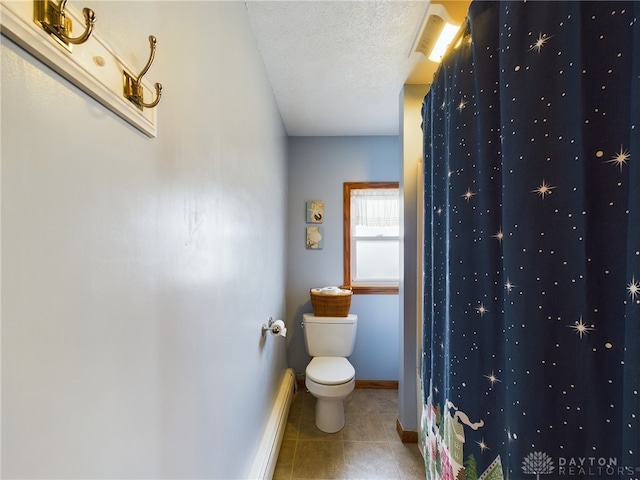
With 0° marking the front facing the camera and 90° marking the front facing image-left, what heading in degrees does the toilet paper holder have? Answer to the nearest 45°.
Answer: approximately 270°

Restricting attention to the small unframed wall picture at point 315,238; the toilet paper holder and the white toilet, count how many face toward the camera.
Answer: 2

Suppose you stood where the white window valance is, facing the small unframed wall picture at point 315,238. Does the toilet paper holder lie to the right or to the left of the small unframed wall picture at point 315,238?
left

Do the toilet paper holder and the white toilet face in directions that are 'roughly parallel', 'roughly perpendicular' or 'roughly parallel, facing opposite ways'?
roughly perpendicular

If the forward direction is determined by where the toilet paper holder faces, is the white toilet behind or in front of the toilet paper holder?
in front

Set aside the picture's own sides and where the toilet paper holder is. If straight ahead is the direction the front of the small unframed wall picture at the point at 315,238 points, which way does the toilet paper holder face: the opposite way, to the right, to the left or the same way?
to the left

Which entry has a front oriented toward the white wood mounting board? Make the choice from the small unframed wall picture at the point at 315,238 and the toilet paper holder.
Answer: the small unframed wall picture

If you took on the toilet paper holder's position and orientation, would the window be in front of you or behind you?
in front

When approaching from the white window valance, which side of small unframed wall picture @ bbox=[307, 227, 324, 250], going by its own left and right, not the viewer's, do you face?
left

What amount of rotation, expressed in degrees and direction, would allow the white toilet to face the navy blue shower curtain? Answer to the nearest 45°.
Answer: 0° — it already faces it
